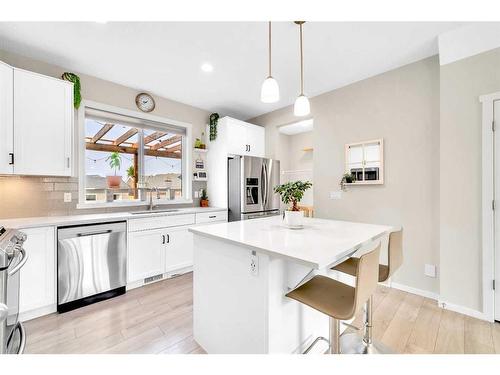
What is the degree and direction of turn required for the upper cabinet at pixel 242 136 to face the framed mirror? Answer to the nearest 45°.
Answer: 0° — it already faces it

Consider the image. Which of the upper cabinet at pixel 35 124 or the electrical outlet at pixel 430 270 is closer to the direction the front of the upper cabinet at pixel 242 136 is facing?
the electrical outlet

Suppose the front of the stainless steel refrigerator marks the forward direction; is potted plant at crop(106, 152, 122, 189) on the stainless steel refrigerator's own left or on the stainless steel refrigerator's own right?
on the stainless steel refrigerator's own right

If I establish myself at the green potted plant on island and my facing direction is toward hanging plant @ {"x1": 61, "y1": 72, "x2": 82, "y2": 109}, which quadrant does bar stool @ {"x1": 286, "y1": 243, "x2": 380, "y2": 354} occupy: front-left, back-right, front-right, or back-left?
back-left

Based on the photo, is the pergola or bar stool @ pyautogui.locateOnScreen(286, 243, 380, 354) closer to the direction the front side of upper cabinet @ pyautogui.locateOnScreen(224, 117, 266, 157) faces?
the bar stool

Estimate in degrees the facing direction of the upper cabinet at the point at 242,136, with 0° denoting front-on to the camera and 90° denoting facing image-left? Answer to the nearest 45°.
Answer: approximately 315°

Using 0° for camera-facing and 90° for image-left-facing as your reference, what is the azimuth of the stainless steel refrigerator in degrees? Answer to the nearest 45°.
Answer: approximately 315°

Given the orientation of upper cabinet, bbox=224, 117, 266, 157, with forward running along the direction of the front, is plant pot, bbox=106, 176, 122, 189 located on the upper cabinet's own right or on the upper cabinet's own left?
on the upper cabinet's own right
